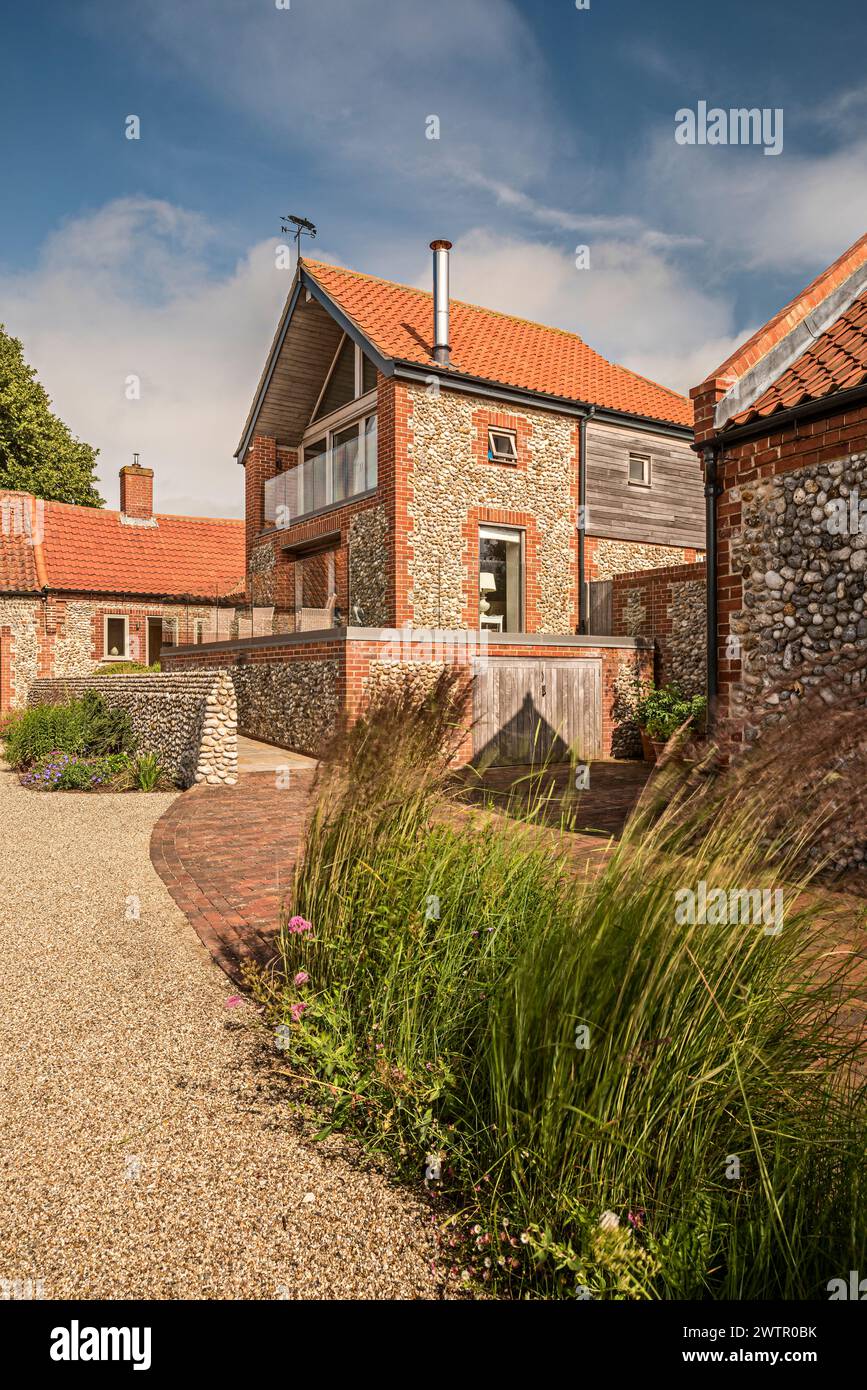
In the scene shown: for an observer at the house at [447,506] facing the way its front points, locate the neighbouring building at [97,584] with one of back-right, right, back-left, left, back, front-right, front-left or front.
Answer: right

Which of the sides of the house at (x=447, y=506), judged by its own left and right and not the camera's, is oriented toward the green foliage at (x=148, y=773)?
front

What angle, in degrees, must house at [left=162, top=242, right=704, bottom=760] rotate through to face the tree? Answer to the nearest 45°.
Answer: approximately 90° to its right

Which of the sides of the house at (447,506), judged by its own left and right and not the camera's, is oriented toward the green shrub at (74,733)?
front

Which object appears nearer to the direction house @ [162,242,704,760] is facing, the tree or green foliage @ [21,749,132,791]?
the green foliage

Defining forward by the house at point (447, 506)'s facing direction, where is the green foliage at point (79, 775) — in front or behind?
in front

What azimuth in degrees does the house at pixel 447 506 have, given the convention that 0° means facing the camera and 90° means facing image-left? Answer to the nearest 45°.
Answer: approximately 45°

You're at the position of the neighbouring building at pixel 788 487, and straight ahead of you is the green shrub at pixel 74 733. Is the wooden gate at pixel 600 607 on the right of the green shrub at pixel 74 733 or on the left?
right

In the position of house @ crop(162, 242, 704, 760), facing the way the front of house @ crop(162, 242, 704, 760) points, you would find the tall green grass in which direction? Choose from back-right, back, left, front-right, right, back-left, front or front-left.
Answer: front-left

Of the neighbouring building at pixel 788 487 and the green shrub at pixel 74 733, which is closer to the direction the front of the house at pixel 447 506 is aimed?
the green shrub
